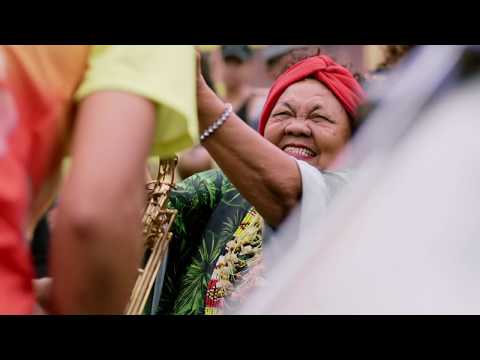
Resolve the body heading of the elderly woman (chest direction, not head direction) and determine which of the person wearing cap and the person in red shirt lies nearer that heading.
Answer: the person in red shirt

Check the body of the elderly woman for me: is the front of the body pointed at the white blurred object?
no

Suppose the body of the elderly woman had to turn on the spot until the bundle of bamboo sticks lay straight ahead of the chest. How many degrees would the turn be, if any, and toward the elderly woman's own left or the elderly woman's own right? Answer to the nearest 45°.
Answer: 0° — they already face it

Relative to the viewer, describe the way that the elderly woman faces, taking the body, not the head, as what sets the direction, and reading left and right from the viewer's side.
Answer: facing the viewer and to the left of the viewer

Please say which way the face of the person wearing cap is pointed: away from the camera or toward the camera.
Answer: toward the camera

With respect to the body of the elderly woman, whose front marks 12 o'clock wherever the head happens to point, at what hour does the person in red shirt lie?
The person in red shirt is roughly at 11 o'clock from the elderly woman.

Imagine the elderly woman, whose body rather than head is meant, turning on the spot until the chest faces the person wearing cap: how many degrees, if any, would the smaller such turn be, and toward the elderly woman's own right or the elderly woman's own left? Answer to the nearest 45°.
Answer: approximately 135° to the elderly woman's own right

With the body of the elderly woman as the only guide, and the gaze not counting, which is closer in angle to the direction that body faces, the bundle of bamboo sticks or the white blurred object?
the bundle of bamboo sticks
